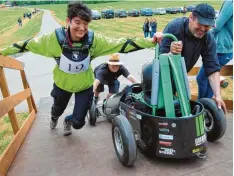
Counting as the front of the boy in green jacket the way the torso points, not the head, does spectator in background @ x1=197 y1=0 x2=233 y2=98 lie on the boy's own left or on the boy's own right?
on the boy's own left

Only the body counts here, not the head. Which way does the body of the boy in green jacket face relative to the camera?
toward the camera

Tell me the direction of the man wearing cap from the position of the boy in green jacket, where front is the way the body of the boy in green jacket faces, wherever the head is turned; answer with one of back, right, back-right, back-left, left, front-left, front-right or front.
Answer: left

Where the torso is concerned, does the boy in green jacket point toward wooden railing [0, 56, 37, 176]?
no
